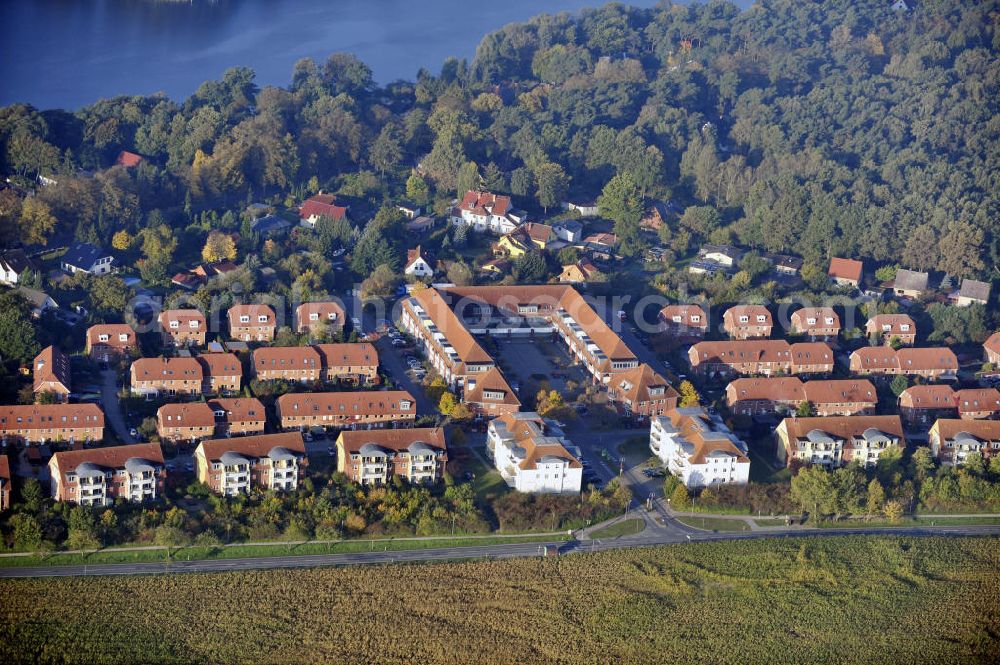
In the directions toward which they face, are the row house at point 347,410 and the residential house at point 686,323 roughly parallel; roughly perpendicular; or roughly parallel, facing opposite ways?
roughly parallel

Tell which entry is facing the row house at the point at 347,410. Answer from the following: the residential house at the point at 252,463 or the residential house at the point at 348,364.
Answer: the residential house at the point at 348,364

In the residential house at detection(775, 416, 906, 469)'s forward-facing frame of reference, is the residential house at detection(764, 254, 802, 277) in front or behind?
behind

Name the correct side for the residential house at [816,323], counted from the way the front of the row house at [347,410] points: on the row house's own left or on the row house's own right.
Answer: on the row house's own left

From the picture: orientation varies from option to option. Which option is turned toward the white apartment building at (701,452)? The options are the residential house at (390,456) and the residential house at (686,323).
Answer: the residential house at (686,323)

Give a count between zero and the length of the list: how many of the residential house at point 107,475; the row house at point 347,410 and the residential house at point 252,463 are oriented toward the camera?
3

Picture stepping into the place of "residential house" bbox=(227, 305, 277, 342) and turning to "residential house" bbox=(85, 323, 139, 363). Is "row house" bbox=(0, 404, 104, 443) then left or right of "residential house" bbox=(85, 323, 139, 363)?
left

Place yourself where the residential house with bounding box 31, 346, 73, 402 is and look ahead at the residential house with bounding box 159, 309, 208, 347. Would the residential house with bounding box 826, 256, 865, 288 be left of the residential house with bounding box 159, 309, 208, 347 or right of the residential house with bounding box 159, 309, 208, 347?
right

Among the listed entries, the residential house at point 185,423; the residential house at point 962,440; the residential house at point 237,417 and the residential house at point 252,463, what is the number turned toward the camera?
4

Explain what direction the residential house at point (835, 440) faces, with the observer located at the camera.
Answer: facing the viewer

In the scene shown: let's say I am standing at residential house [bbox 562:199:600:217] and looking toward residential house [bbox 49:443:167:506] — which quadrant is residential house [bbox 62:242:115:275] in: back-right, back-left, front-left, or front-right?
front-right

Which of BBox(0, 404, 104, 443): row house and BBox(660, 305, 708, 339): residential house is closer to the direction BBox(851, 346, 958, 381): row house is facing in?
the row house

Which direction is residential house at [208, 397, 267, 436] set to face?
toward the camera

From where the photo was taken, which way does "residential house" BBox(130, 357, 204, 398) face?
toward the camera
